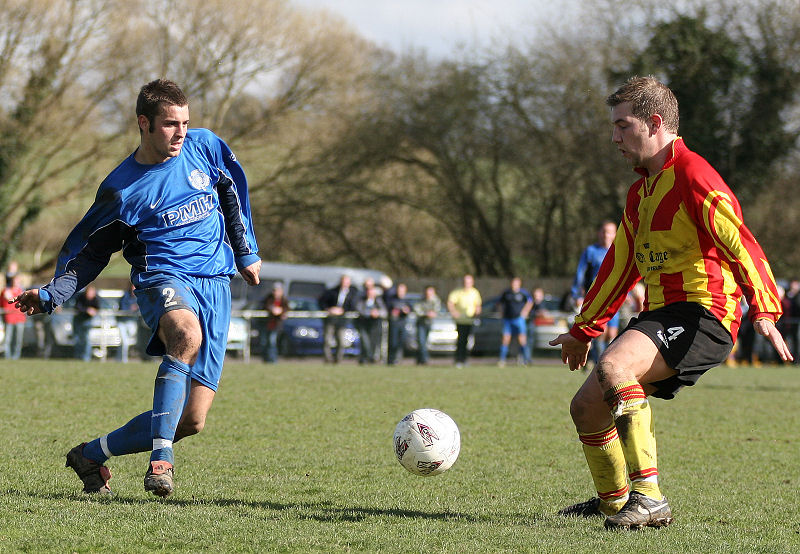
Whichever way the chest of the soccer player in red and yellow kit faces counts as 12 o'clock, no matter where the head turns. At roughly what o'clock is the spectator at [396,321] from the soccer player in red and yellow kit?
The spectator is roughly at 4 o'clock from the soccer player in red and yellow kit.

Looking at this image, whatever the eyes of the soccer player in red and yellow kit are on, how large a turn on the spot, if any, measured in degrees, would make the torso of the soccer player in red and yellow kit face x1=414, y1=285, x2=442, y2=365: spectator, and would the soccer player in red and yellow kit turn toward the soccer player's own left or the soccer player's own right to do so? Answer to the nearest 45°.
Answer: approximately 135° to the soccer player's own right

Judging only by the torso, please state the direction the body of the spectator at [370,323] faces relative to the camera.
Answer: toward the camera

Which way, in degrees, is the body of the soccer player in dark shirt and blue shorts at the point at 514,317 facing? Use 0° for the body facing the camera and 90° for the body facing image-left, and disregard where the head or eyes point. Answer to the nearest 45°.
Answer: approximately 0°

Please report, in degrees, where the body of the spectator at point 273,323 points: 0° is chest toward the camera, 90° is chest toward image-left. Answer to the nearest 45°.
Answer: approximately 0°

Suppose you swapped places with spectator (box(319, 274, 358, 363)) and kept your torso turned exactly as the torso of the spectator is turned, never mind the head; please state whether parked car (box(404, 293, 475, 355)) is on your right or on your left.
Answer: on your left

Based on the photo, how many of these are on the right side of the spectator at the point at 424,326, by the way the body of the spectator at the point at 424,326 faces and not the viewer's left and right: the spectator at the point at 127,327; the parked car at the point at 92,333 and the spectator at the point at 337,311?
3

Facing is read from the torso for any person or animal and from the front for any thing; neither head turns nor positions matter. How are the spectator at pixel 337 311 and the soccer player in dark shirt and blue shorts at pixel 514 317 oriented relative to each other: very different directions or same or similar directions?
same or similar directions

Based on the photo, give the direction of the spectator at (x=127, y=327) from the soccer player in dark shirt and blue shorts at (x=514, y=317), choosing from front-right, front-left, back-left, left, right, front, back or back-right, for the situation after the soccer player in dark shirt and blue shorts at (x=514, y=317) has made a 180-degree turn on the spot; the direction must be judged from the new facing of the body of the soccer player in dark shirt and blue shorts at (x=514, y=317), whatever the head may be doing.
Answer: left

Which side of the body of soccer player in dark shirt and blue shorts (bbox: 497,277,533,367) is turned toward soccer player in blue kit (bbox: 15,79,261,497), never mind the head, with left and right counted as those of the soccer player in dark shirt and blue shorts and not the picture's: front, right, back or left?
front

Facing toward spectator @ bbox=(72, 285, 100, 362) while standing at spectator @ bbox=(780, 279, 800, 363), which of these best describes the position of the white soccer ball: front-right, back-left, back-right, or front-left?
front-left

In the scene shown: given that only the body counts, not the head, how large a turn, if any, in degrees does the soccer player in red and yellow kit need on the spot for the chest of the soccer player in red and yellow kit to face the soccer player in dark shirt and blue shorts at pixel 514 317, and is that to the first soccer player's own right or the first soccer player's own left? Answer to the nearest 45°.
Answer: approximately 135° to the first soccer player's own right

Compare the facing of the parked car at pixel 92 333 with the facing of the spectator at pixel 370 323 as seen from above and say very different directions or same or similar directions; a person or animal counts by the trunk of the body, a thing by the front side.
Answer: same or similar directions

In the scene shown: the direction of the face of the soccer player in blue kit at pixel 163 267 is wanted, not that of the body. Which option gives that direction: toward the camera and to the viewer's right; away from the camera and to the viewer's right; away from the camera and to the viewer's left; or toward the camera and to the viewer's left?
toward the camera and to the viewer's right

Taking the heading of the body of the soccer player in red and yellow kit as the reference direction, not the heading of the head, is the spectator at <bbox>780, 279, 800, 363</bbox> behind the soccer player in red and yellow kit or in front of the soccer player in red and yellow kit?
behind

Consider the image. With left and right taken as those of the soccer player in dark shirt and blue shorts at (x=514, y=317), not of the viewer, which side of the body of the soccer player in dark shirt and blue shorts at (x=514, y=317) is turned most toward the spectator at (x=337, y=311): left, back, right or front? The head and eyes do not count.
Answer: right
